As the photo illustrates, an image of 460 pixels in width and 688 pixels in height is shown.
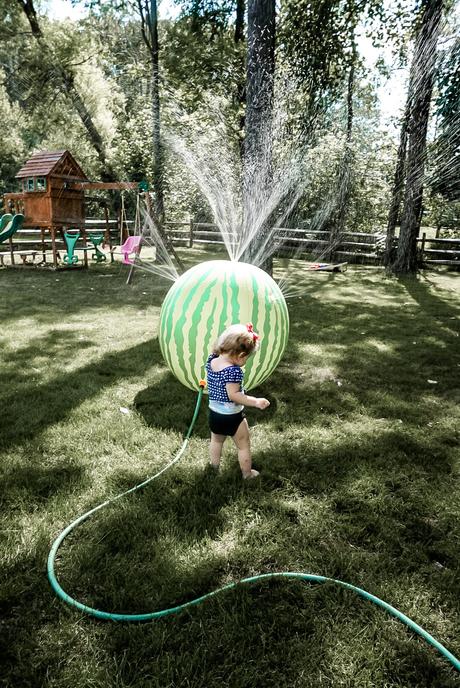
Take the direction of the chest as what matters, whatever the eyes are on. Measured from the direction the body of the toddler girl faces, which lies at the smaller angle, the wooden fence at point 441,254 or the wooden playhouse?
the wooden fence

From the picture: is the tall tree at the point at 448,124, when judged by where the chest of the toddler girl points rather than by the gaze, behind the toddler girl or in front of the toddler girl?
in front

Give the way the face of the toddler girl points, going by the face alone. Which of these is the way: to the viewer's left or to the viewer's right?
to the viewer's right

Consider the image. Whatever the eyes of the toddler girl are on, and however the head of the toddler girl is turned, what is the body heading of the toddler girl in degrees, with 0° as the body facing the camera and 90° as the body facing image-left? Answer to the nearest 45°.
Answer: approximately 225°
